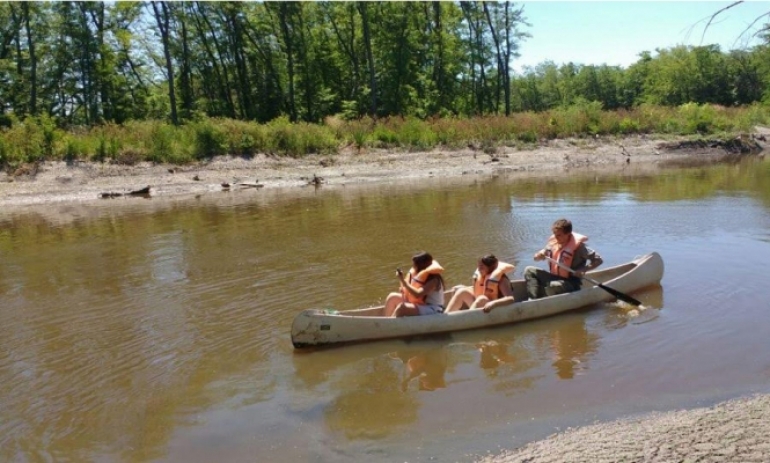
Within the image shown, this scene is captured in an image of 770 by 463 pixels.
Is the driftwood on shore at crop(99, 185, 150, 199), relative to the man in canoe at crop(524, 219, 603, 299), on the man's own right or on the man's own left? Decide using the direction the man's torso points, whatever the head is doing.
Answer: on the man's own right

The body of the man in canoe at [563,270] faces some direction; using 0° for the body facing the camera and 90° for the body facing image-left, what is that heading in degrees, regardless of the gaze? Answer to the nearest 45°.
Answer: approximately 45°
